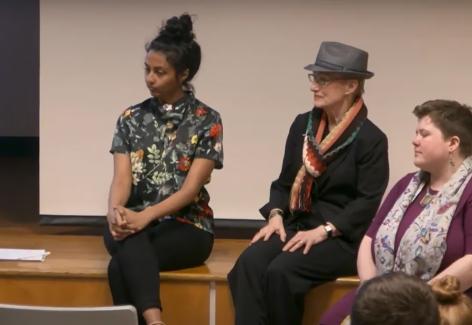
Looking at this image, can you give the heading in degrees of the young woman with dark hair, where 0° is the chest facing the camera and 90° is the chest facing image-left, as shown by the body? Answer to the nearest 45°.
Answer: approximately 45°

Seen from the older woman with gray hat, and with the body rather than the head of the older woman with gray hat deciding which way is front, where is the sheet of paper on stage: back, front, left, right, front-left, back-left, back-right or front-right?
front-right

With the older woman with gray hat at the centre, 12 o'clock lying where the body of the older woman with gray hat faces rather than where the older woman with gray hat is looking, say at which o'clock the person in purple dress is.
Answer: The person in purple dress is roughly at 9 o'clock from the older woman with gray hat.

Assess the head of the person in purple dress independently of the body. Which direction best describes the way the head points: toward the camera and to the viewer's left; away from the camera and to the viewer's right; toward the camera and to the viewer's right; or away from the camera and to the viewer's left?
toward the camera and to the viewer's left

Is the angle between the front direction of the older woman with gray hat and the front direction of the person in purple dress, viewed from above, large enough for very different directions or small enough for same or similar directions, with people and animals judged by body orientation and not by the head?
same or similar directions

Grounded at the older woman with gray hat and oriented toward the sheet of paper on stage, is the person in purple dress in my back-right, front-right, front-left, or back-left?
back-left

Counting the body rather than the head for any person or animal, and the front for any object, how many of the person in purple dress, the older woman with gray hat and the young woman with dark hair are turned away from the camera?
0

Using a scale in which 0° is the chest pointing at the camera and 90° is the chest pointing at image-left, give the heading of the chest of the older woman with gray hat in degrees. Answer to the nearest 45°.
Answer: approximately 45°

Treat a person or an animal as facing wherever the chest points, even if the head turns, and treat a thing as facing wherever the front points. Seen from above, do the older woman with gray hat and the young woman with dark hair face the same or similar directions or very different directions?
same or similar directions

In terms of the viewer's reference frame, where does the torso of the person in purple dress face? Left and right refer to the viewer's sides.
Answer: facing the viewer and to the left of the viewer

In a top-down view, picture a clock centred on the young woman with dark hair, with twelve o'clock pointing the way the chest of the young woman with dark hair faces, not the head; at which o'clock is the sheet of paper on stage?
The sheet of paper on stage is roughly at 2 o'clock from the young woman with dark hair.

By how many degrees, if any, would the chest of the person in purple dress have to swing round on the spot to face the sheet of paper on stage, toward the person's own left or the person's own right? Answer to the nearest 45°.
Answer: approximately 45° to the person's own right

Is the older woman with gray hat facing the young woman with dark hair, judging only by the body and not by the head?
no

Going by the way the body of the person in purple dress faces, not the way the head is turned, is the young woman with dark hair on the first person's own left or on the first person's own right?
on the first person's own right
